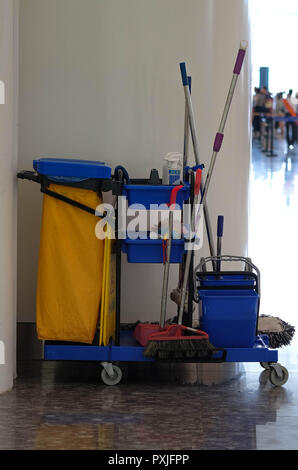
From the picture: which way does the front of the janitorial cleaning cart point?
to the viewer's right
